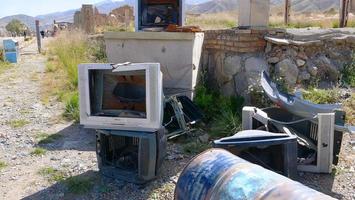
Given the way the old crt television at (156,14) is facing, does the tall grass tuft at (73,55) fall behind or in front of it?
behind

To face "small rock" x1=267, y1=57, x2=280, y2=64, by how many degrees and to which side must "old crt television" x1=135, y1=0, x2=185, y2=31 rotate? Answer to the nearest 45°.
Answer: approximately 45° to its left

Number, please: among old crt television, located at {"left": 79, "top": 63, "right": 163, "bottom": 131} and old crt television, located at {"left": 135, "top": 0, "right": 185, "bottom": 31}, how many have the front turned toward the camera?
2

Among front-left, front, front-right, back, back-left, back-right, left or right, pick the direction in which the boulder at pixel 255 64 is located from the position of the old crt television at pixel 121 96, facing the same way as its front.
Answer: back-left

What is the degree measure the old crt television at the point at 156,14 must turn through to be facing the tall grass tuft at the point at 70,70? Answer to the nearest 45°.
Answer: approximately 135° to its right

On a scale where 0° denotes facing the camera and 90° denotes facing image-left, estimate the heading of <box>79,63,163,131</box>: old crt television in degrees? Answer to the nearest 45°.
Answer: approximately 0°

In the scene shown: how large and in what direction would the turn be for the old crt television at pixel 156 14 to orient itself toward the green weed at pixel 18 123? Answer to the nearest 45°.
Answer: approximately 45° to its right

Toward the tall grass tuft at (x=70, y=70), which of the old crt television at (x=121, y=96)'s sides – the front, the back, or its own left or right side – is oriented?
back

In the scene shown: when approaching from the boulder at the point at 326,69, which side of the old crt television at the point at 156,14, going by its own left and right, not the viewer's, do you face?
left
